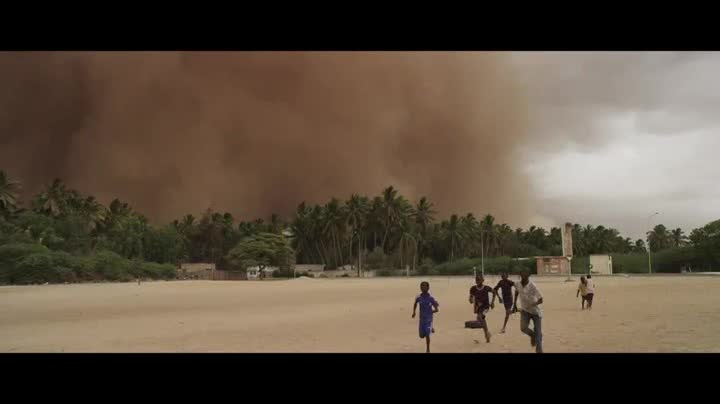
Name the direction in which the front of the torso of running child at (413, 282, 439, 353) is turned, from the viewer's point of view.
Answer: toward the camera

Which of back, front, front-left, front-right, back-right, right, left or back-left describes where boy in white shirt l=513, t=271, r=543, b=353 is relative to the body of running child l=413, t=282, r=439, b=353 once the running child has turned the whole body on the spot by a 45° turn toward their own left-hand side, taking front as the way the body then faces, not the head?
front-left
